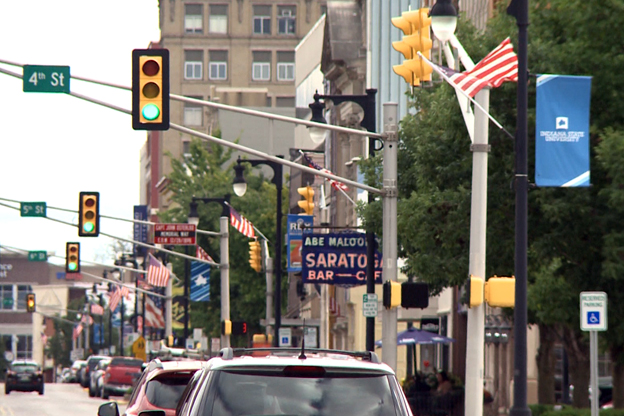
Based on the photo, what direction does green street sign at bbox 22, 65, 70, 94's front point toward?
toward the camera

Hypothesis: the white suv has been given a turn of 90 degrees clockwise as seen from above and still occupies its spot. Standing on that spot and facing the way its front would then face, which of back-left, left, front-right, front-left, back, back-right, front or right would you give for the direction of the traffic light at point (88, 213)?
left

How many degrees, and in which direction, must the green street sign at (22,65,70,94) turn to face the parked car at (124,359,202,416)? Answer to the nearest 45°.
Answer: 0° — it already faces it

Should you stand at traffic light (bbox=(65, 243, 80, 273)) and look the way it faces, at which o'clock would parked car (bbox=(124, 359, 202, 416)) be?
The parked car is roughly at 12 o'clock from the traffic light.

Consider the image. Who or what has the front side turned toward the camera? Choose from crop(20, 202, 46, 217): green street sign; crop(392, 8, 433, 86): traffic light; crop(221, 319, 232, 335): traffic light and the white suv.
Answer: the green street sign

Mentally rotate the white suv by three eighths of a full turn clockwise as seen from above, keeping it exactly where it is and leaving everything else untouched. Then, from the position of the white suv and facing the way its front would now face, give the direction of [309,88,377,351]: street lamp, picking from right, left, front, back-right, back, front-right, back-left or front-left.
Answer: back-left

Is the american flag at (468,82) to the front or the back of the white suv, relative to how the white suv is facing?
to the front

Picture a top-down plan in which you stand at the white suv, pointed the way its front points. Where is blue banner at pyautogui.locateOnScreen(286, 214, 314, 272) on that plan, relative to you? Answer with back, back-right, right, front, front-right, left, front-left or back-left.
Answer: front

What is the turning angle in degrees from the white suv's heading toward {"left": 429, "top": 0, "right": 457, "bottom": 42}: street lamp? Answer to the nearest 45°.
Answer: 0° — it already faces it

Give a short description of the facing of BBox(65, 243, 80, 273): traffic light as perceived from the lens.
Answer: facing the viewer

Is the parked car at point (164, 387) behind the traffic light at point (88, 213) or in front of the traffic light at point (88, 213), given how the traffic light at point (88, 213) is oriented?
in front

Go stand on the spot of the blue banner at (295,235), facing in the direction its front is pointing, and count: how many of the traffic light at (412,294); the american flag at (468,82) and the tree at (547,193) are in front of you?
3

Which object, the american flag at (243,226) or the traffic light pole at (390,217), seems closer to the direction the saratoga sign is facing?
the traffic light pole

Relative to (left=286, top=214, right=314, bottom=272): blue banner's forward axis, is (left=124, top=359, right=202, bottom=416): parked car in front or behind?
in front

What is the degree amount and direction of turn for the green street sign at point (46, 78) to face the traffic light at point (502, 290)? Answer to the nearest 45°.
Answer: approximately 90° to its left
